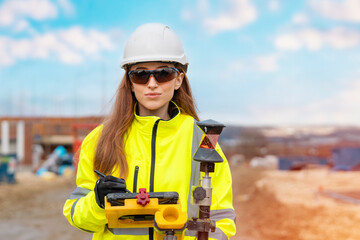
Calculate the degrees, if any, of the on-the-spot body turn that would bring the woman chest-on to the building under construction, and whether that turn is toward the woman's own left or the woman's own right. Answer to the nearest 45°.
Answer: approximately 180°

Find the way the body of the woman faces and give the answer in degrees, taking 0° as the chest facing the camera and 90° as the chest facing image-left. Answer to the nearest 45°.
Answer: approximately 0°
